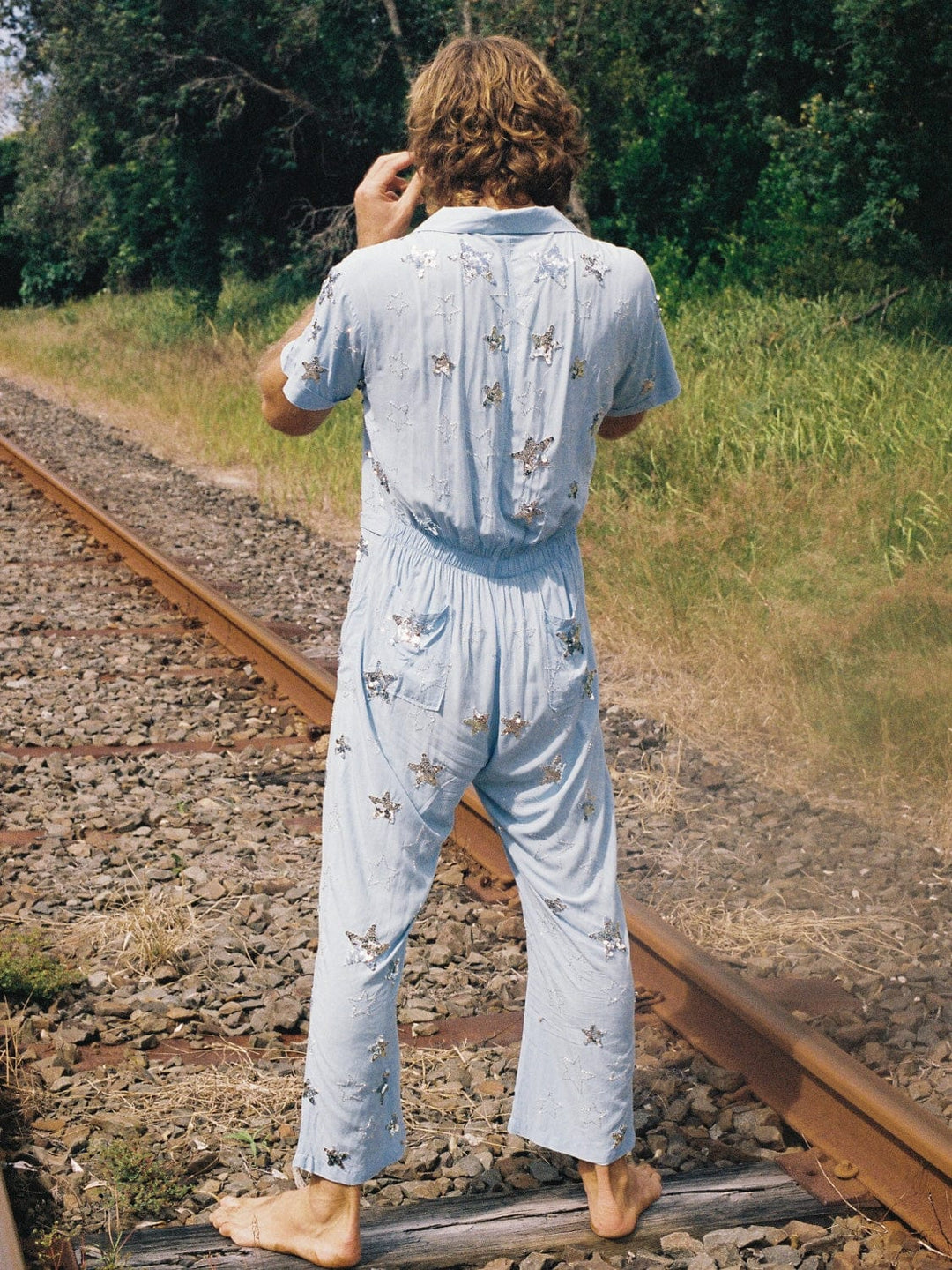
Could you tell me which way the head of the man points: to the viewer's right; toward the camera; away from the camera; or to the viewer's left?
away from the camera

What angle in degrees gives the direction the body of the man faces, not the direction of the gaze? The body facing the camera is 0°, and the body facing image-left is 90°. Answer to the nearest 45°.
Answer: approximately 180°

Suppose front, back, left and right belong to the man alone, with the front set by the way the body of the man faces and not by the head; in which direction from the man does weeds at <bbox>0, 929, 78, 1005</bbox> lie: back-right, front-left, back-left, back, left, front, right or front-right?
front-left
